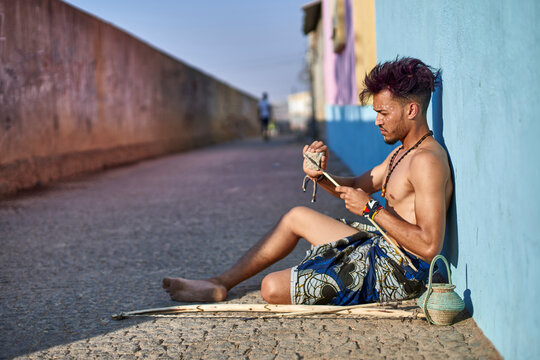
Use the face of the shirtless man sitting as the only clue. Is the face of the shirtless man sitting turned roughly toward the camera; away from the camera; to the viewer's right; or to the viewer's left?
to the viewer's left

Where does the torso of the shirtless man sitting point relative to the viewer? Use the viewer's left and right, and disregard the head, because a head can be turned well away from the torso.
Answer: facing to the left of the viewer
